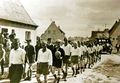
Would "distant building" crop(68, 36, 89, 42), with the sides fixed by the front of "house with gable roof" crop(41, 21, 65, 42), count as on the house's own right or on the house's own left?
on the house's own left

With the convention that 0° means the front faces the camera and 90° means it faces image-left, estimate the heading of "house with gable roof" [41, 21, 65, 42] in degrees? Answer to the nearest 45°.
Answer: approximately 0°

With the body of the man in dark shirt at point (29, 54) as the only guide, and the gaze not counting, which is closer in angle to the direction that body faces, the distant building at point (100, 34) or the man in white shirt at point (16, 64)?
the man in white shirt
